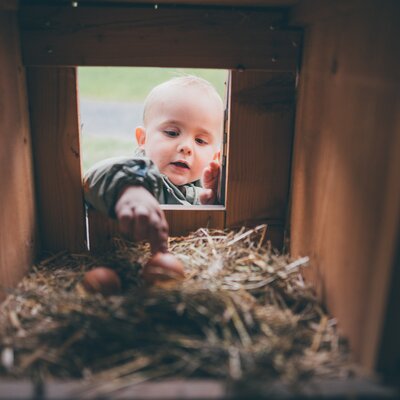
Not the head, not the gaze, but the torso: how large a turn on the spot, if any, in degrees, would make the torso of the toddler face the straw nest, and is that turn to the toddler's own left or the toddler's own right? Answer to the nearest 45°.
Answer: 0° — they already face it

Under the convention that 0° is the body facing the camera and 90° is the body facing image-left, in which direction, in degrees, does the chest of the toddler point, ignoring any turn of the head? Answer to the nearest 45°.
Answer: approximately 0°

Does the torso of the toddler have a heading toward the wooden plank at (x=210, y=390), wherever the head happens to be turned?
yes
